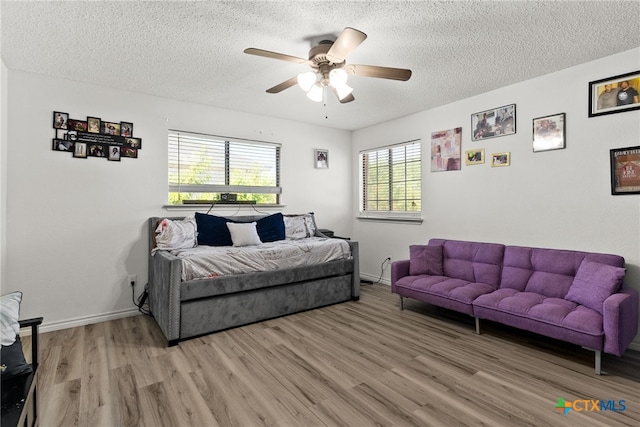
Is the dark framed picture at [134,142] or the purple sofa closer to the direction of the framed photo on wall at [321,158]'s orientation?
the purple sofa

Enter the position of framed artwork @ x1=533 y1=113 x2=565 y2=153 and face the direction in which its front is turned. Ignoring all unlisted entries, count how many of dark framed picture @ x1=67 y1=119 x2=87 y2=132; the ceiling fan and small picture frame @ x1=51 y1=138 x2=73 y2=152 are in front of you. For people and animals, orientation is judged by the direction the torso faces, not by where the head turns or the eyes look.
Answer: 3
